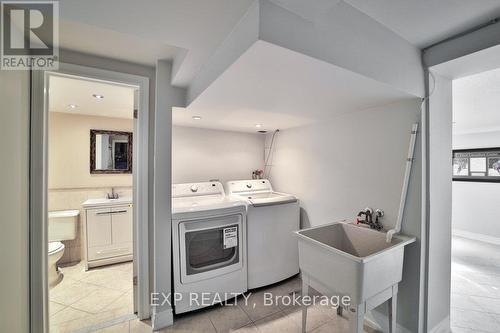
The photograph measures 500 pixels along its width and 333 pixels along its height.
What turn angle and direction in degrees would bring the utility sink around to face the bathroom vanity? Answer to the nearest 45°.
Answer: approximately 45° to its right

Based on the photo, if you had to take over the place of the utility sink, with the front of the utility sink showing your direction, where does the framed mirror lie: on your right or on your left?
on your right

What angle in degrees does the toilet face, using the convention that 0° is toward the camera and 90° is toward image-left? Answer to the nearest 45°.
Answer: approximately 45°
